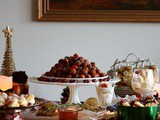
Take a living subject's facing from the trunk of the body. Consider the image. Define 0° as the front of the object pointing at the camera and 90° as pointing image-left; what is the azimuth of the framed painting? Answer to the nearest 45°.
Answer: approximately 0°

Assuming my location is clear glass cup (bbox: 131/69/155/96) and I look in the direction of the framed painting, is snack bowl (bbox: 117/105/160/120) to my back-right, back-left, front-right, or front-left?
back-left

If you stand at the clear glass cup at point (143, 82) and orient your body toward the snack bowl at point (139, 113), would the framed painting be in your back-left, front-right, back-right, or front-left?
back-right

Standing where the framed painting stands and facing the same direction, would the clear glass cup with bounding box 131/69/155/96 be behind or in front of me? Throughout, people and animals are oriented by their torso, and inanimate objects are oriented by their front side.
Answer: in front

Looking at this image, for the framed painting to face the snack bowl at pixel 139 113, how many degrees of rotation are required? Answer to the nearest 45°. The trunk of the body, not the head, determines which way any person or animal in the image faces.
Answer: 0° — it already faces it
